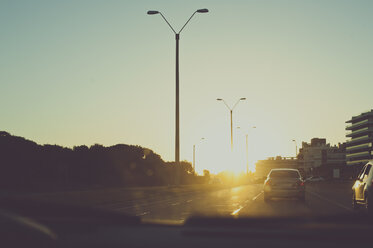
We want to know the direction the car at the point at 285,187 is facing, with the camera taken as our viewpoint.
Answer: facing away from the viewer

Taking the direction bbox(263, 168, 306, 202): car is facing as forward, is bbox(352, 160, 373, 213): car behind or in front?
behind
